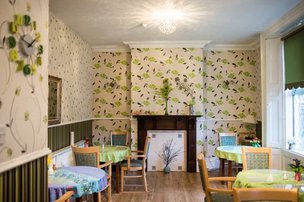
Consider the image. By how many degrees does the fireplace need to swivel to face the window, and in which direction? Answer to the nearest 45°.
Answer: approximately 45° to its left

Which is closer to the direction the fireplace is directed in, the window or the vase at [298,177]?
the vase

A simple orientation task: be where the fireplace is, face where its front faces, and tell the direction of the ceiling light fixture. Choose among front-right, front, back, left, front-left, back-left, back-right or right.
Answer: front

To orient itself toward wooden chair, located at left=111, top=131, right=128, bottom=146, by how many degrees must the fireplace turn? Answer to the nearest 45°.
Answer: approximately 90° to its right

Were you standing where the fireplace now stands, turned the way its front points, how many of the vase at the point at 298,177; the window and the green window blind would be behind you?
0

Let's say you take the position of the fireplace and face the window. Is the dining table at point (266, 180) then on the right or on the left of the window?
right

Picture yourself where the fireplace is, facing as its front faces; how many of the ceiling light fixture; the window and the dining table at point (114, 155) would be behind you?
0

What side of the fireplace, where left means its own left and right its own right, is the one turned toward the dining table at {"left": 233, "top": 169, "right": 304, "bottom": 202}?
front

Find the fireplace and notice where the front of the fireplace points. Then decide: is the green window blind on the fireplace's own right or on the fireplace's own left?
on the fireplace's own left

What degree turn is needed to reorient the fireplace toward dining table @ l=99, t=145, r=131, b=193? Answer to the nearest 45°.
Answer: approximately 45° to its right

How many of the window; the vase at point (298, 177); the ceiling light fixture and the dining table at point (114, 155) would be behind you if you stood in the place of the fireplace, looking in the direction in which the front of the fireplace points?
0

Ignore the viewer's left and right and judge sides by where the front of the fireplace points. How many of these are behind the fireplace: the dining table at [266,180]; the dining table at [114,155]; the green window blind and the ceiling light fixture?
0

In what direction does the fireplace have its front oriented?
toward the camera
